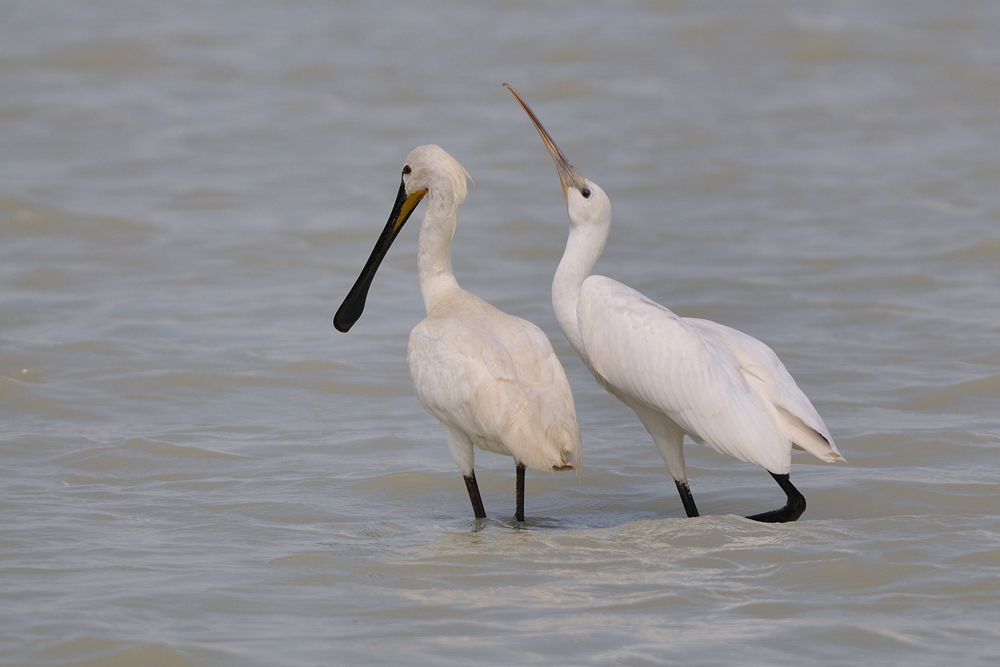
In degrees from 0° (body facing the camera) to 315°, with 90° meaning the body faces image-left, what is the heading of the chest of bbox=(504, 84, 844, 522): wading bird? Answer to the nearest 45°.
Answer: approximately 90°

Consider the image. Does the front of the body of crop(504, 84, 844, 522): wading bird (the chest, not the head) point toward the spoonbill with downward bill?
yes
